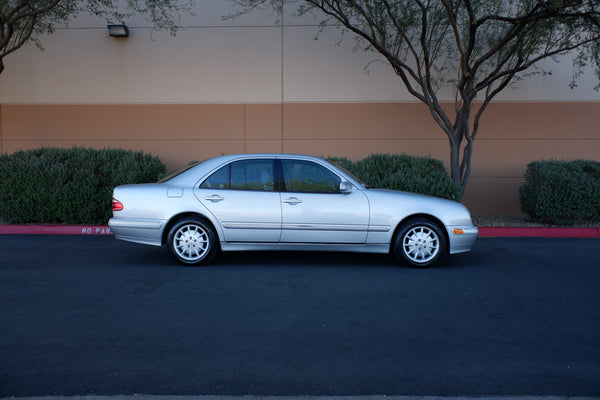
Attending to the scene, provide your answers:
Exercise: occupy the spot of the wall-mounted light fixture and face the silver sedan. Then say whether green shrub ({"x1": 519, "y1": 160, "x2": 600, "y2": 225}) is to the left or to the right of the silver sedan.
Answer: left

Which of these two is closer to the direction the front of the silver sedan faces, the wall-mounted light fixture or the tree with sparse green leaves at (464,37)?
the tree with sparse green leaves

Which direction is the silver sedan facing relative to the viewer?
to the viewer's right

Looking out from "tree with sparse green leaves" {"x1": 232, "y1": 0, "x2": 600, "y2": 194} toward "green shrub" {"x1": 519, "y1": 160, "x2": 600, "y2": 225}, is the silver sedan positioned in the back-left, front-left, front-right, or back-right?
back-right

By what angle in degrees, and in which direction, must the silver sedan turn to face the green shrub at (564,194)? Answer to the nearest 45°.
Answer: approximately 45° to its left

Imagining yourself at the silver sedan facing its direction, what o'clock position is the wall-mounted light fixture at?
The wall-mounted light fixture is roughly at 8 o'clock from the silver sedan.

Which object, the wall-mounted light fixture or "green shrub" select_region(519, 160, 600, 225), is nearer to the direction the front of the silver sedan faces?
the green shrub
